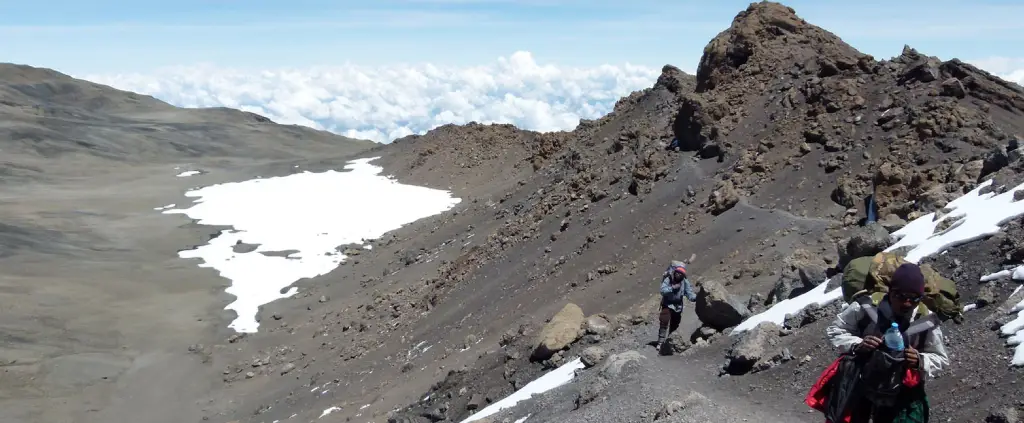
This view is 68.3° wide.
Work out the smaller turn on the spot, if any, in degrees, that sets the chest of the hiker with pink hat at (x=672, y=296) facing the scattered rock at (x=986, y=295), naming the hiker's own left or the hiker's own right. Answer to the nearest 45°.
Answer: approximately 45° to the hiker's own left

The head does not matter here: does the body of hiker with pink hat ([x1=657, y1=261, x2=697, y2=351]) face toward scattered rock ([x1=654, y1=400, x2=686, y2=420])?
yes

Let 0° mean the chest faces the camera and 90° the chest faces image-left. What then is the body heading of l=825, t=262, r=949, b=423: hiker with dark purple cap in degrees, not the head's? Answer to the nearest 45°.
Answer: approximately 0°

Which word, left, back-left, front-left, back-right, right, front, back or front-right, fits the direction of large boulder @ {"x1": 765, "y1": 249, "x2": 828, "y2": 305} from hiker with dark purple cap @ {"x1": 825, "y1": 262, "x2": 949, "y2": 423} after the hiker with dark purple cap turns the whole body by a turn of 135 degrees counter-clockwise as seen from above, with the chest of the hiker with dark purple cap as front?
front-left

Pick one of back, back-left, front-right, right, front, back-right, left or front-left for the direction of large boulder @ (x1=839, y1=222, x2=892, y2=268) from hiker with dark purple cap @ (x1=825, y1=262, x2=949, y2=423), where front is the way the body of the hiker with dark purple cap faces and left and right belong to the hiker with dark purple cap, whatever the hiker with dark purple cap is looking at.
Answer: back

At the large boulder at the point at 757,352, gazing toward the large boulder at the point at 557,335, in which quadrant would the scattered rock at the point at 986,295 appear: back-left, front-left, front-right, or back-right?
back-right

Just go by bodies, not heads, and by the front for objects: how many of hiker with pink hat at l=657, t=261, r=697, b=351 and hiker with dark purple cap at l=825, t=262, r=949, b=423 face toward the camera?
2

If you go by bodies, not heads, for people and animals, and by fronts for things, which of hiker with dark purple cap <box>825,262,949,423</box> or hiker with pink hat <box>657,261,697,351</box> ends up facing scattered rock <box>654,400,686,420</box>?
hiker with pink hat <box>657,261,697,351</box>

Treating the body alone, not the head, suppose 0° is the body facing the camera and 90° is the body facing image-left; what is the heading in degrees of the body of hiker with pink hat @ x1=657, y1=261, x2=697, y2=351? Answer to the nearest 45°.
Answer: approximately 0°

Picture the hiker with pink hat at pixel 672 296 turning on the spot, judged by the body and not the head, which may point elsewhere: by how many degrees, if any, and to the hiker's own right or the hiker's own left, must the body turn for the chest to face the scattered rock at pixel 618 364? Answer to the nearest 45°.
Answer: approximately 45° to the hiker's own right
